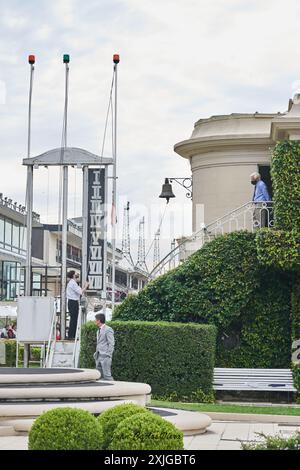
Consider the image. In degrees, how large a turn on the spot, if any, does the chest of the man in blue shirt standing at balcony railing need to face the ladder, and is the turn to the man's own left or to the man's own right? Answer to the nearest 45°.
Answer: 0° — they already face it

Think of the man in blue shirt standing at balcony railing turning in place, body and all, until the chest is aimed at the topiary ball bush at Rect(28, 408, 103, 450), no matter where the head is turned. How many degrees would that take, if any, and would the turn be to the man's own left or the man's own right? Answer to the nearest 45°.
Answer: approximately 90° to the man's own left

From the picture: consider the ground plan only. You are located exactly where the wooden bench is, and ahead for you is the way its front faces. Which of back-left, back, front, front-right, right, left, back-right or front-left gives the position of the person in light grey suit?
front-right

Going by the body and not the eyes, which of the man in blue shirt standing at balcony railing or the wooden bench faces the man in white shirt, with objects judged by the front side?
the man in blue shirt standing at balcony railing

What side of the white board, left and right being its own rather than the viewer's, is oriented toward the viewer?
front

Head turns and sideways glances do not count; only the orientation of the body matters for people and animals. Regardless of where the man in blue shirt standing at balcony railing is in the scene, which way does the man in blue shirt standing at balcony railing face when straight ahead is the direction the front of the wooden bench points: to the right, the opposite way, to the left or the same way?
to the right

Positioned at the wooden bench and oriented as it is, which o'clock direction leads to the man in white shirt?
The man in white shirt is roughly at 3 o'clock from the wooden bench.

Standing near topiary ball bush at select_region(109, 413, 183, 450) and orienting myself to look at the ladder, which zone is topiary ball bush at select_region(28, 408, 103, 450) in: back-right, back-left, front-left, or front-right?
front-left

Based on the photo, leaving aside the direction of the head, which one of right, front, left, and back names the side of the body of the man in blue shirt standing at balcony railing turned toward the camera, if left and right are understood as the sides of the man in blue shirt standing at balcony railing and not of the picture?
left

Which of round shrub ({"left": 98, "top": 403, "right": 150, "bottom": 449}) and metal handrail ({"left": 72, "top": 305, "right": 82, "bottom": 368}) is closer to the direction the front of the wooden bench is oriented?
the round shrub

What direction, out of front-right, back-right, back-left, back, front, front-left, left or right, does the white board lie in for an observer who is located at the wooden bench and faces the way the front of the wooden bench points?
right

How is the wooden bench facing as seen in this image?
toward the camera

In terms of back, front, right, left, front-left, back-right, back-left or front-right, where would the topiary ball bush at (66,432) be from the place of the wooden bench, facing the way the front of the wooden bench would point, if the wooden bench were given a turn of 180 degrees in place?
back
